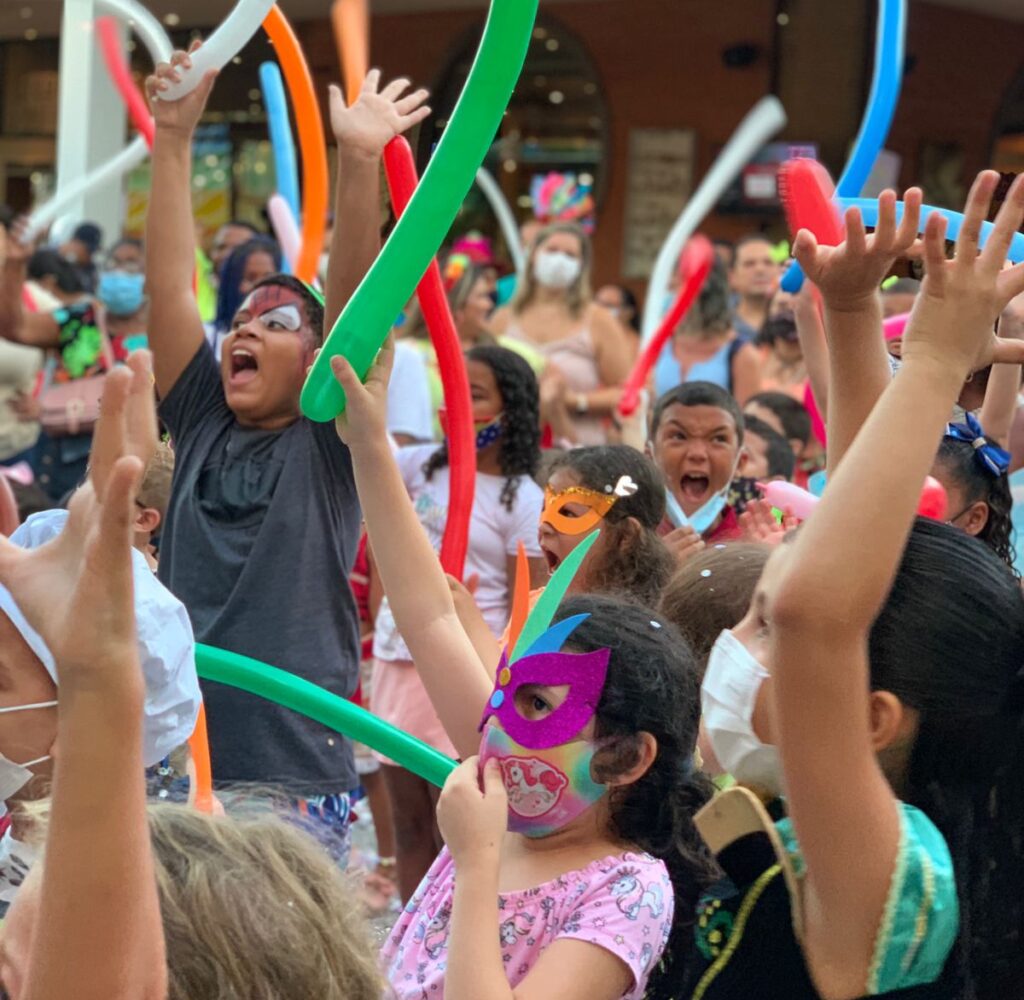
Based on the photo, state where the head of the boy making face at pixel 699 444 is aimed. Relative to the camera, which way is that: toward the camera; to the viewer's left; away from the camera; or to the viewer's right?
toward the camera

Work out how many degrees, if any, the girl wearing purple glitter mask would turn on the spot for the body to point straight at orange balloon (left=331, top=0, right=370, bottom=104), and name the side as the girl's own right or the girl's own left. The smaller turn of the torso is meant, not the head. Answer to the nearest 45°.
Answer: approximately 135° to the girl's own right

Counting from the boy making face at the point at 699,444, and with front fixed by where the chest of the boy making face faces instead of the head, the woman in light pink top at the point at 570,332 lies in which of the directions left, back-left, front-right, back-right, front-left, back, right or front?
back

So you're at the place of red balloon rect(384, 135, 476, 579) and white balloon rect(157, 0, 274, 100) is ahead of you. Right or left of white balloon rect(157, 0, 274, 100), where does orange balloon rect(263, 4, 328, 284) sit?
right

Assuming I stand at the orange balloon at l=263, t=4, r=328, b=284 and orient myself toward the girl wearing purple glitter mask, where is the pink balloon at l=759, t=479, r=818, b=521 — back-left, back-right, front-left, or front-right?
front-left

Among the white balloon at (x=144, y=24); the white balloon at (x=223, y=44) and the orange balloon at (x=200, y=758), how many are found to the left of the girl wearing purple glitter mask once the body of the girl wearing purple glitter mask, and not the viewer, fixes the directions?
0

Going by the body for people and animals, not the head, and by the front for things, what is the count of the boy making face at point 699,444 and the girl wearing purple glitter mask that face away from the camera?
0

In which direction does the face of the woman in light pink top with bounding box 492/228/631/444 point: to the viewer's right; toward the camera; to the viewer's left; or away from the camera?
toward the camera

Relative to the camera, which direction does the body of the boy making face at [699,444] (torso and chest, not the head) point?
toward the camera

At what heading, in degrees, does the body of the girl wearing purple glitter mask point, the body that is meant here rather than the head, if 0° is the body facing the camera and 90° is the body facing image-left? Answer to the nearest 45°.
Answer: approximately 45°

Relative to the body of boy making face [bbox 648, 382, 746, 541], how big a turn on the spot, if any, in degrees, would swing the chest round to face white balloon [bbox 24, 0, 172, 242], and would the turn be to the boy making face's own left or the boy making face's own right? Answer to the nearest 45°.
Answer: approximately 135° to the boy making face's own right

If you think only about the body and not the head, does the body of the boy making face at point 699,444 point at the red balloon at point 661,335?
no

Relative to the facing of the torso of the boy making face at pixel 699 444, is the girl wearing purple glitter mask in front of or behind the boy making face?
in front

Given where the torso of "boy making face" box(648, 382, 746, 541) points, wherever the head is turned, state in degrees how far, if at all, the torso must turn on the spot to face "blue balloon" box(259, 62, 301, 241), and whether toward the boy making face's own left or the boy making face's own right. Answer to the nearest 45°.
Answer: approximately 135° to the boy making face's own right

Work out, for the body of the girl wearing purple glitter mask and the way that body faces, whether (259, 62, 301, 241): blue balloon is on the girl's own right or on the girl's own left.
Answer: on the girl's own right

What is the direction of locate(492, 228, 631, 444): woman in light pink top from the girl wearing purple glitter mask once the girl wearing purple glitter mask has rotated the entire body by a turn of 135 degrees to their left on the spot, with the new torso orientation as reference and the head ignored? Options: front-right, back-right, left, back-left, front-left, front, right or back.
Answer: left
